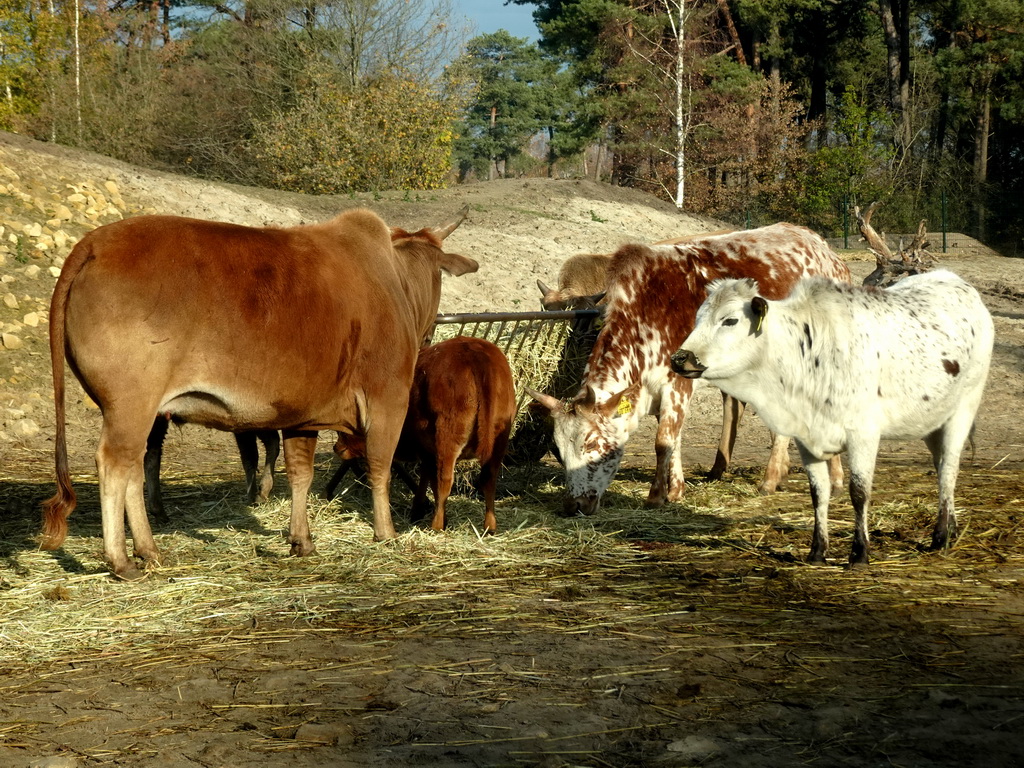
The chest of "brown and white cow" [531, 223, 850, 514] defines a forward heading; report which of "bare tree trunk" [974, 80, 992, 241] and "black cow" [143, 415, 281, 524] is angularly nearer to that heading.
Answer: the black cow

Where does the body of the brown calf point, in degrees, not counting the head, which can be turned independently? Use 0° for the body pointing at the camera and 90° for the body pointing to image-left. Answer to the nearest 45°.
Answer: approximately 135°

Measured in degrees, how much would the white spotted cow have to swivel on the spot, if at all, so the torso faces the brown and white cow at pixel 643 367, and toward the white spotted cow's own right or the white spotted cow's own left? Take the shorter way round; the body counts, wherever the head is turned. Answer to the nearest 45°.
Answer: approximately 90° to the white spotted cow's own right

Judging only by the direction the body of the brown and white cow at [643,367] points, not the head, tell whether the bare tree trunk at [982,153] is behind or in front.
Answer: behind

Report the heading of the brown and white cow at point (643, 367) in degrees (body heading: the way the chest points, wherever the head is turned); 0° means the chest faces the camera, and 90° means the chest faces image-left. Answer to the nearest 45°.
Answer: approximately 45°

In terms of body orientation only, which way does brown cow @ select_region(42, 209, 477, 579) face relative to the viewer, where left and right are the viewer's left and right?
facing away from the viewer and to the right of the viewer

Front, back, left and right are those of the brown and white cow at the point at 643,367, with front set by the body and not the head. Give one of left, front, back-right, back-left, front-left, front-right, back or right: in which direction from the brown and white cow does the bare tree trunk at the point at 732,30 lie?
back-right

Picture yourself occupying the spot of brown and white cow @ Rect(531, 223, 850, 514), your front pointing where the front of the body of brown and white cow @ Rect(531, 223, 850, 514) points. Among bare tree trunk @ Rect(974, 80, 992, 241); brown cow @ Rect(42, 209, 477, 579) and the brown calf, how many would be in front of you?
2
